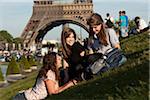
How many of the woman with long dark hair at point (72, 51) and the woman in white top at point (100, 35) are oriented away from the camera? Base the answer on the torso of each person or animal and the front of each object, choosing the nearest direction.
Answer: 0

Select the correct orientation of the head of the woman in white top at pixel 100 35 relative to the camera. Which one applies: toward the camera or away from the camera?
toward the camera

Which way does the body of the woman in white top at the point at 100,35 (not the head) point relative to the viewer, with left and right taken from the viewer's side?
facing the viewer and to the left of the viewer

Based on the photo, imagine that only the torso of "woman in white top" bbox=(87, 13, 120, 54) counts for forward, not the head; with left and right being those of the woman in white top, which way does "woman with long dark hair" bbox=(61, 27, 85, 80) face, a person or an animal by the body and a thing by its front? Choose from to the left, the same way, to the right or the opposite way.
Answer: to the left

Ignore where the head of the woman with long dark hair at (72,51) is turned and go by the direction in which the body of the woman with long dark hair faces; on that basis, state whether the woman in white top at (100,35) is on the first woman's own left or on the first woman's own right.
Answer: on the first woman's own left

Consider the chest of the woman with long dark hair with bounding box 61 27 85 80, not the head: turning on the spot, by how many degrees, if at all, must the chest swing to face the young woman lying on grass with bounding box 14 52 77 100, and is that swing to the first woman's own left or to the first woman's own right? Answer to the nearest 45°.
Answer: approximately 90° to the first woman's own right

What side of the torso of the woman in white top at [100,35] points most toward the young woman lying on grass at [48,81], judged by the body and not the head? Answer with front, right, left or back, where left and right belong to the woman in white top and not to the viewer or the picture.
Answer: front

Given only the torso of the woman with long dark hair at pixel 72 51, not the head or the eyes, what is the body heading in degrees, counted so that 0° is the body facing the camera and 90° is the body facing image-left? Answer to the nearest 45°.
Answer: approximately 315°
